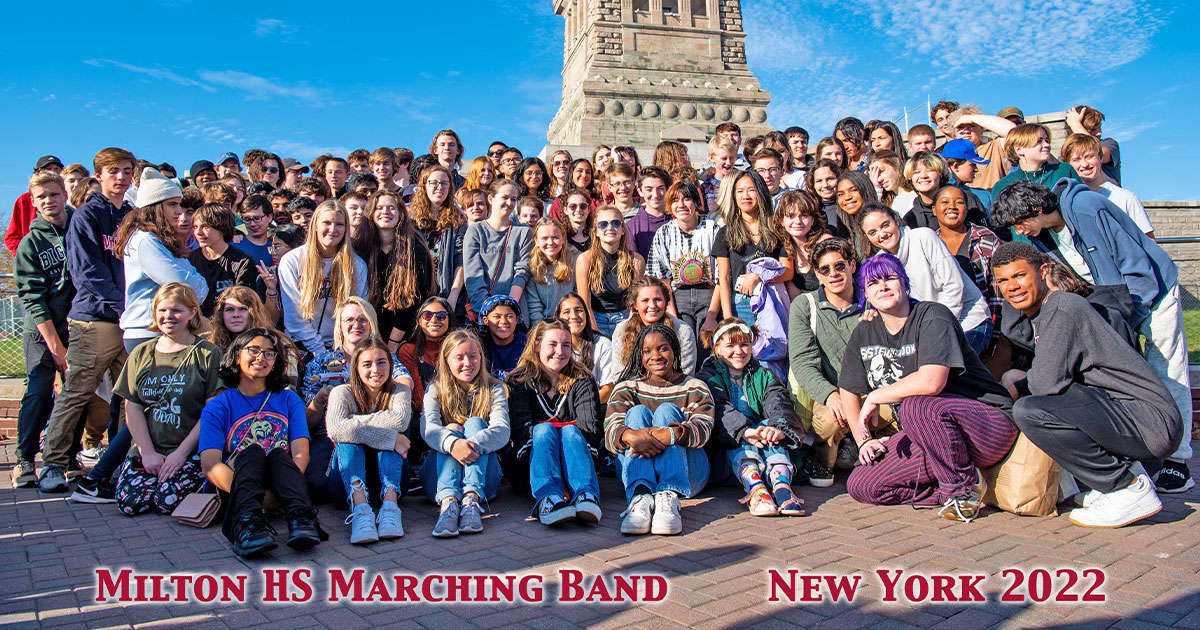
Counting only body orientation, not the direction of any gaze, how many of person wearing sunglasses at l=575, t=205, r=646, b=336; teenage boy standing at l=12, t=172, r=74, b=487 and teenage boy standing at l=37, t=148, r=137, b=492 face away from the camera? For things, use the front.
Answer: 0

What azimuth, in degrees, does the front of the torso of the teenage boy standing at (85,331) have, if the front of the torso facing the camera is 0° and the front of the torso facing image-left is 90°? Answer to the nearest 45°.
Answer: approximately 315°

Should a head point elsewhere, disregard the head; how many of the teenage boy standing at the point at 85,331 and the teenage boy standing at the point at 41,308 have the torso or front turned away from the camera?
0

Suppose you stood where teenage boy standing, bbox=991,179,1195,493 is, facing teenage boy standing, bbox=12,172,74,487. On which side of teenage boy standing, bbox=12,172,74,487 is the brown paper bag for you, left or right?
left

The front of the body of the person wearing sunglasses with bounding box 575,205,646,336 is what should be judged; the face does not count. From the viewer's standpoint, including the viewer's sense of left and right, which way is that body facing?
facing the viewer

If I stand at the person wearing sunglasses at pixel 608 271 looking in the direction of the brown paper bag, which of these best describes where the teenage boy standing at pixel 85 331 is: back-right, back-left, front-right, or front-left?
back-right

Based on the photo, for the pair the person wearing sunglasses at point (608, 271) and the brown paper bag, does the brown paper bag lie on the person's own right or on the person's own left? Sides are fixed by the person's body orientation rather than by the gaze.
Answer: on the person's own left

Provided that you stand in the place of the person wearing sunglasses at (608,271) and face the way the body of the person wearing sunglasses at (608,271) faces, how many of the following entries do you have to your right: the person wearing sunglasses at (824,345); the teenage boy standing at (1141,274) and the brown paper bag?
0

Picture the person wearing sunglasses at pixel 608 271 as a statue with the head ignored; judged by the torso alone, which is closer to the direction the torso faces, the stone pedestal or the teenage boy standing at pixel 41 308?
the teenage boy standing

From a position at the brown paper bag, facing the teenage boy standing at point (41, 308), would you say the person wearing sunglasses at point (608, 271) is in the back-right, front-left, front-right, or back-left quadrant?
front-right

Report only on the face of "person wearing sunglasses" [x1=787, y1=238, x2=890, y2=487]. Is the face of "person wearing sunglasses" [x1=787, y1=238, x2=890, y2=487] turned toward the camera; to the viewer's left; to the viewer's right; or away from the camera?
toward the camera

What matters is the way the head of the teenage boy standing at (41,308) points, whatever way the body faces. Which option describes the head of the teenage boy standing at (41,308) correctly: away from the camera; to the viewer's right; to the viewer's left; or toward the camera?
toward the camera

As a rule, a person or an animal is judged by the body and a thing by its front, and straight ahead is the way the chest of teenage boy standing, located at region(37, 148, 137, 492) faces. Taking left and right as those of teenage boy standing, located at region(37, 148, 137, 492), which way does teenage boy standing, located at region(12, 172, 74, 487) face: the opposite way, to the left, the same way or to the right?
the same way

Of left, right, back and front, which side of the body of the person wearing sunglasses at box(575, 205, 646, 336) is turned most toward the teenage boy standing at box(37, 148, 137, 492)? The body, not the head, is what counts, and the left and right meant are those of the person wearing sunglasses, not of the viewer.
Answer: right

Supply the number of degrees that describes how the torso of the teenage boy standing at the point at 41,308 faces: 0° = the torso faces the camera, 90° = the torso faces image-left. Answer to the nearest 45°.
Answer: approximately 315°
